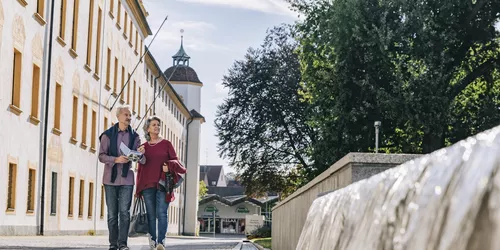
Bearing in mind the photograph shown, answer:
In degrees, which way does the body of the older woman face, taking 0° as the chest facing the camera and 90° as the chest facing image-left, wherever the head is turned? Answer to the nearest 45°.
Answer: approximately 0°

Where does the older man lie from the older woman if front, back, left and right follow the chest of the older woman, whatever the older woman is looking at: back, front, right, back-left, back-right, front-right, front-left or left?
front-right

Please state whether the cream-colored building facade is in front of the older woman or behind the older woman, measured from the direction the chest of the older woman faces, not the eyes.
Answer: behind

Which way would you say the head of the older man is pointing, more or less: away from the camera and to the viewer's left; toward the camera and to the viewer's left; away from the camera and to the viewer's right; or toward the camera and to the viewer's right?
toward the camera and to the viewer's right

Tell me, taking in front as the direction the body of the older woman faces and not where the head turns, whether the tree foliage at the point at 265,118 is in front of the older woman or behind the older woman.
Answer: behind
